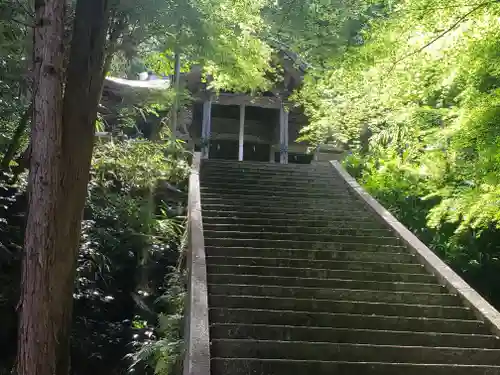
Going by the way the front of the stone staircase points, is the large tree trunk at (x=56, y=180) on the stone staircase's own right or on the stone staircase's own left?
on the stone staircase's own right

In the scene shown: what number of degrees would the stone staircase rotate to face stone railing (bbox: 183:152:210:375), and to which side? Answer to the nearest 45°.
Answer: approximately 45° to its right

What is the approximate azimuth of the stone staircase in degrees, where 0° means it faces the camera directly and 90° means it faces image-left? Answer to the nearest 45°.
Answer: approximately 0°

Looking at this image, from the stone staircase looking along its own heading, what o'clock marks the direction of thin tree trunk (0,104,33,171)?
The thin tree trunk is roughly at 3 o'clock from the stone staircase.
